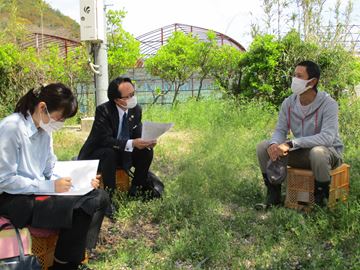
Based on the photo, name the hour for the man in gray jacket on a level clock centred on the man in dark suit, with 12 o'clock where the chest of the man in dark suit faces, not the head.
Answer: The man in gray jacket is roughly at 11 o'clock from the man in dark suit.

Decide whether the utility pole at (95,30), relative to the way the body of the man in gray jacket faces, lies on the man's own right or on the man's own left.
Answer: on the man's own right

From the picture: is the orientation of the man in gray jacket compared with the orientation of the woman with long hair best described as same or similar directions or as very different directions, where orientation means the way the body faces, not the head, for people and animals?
very different directions

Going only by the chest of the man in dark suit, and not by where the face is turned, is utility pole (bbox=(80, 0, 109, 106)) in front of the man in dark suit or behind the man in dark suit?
behind

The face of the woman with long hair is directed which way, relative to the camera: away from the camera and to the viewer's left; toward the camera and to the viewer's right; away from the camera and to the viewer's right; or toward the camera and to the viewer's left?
toward the camera and to the viewer's right

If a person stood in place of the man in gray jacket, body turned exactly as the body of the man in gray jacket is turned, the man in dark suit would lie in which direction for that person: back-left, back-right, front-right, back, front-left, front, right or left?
front-right

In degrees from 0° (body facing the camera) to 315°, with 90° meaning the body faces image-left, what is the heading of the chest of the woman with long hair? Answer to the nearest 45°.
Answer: approximately 270°

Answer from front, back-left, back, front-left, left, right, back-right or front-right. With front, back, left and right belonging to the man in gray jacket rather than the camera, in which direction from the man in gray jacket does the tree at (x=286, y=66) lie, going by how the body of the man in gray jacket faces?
back-right

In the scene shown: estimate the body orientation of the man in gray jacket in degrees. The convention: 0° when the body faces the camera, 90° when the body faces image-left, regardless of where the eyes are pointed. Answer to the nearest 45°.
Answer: approximately 45°

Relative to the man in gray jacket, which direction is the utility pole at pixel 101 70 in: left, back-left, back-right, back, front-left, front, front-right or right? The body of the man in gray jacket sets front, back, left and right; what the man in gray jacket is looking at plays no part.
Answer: right

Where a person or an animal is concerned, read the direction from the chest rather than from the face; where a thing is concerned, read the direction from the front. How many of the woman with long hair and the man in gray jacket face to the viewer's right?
1

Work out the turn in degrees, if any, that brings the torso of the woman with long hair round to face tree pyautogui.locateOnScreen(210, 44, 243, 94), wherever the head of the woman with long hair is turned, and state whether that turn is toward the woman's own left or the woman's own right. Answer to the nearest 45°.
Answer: approximately 45° to the woman's own left
